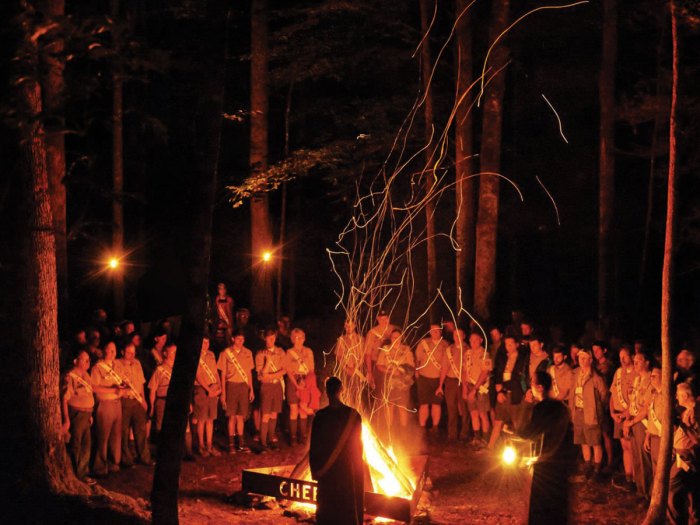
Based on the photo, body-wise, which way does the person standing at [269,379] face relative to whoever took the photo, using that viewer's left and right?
facing the viewer

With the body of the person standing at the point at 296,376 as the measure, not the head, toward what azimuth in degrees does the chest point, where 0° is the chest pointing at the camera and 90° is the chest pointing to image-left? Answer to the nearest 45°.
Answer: approximately 0°

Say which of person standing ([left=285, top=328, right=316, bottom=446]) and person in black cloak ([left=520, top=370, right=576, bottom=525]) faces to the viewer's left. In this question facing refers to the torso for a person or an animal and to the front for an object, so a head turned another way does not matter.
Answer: the person in black cloak

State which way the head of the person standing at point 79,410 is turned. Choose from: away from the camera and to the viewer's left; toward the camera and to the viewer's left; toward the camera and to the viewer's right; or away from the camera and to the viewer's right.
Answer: toward the camera and to the viewer's right

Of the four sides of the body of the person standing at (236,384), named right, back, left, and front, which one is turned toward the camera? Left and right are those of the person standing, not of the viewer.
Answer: front

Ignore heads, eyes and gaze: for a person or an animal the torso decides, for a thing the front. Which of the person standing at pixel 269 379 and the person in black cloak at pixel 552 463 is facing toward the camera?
the person standing

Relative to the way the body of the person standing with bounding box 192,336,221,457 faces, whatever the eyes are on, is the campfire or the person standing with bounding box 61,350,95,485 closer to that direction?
the campfire

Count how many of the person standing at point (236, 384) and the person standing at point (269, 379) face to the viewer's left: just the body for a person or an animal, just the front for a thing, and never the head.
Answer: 0

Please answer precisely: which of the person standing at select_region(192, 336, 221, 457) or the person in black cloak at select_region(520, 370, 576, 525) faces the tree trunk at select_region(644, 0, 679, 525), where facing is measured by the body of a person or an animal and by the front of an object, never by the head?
the person standing

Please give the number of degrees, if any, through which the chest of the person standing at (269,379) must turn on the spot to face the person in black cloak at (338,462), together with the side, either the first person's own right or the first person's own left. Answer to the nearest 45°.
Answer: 0° — they already face them

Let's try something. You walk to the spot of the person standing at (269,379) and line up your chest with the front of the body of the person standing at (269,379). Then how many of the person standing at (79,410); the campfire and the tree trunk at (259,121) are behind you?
1

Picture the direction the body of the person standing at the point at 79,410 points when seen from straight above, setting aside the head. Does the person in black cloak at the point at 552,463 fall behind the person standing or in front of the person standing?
in front

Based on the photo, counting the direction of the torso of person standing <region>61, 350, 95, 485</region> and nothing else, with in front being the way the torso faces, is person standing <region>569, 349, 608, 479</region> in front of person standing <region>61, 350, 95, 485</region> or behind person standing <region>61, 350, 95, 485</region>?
in front

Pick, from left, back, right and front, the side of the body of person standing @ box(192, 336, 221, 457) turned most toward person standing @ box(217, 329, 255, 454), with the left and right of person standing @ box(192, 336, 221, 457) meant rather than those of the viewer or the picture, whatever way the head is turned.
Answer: left
